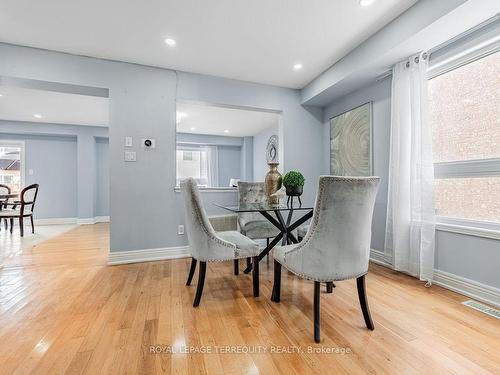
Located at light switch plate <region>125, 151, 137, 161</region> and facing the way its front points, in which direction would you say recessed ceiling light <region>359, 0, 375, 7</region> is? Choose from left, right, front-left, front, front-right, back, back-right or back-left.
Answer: front-left

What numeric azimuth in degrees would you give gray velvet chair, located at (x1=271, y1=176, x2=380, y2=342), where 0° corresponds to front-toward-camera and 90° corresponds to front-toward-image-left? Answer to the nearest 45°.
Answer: approximately 135°

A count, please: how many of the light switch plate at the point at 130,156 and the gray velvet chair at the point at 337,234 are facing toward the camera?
1

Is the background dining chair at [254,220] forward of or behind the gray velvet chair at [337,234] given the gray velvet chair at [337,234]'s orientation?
forward

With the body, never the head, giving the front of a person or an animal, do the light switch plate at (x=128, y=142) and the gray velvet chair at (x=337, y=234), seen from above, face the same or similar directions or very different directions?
very different directions

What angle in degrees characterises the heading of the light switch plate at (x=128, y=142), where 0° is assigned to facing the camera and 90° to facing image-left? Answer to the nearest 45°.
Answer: approximately 0°

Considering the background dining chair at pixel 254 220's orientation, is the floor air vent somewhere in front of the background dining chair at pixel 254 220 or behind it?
in front

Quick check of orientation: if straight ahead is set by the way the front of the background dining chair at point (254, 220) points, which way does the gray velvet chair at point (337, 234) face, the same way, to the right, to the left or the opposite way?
the opposite way

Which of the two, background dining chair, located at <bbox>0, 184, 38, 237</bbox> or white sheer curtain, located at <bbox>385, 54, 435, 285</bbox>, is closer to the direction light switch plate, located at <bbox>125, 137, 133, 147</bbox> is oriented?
the white sheer curtain

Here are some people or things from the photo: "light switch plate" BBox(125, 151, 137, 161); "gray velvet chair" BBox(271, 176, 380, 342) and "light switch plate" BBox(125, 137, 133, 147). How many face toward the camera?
2

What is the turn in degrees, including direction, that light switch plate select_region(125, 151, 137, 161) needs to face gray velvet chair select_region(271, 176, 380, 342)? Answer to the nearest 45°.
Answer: approximately 45° to its left

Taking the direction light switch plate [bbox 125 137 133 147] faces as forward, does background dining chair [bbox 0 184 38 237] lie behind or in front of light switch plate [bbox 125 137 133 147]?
behind

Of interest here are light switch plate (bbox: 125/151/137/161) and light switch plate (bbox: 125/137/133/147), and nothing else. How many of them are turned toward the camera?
2

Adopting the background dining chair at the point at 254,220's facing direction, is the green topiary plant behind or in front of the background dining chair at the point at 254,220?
in front
